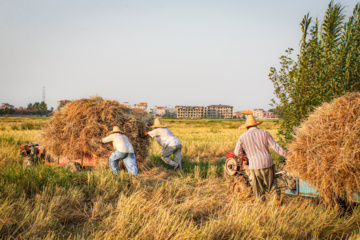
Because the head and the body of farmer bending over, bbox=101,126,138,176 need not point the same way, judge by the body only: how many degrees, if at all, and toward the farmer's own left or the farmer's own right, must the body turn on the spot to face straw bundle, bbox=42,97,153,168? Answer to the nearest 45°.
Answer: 0° — they already face it

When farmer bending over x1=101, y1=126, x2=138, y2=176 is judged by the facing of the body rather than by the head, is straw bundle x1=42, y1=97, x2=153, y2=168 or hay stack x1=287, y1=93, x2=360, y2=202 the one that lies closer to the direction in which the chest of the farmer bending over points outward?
the straw bundle

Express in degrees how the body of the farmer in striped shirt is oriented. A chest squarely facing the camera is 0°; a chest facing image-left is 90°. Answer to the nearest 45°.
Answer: approximately 180°

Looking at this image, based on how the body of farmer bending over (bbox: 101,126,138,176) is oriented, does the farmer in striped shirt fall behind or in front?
behind

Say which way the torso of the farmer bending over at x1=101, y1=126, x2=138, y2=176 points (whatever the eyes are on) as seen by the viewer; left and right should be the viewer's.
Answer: facing away from the viewer and to the left of the viewer

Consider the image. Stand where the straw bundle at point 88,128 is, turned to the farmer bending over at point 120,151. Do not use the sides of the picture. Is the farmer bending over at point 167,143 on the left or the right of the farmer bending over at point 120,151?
left

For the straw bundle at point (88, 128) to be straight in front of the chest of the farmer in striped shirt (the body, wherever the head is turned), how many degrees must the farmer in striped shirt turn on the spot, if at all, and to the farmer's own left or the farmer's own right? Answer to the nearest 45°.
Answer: approximately 90° to the farmer's own left

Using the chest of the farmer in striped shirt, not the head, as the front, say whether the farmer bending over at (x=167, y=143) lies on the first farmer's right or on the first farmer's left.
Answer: on the first farmer's left

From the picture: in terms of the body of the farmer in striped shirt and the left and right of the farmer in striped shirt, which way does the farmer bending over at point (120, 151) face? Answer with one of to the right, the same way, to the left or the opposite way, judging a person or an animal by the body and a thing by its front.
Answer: to the left

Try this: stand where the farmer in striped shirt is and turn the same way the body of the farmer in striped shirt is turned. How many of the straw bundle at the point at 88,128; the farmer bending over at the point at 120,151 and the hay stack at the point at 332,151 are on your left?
2

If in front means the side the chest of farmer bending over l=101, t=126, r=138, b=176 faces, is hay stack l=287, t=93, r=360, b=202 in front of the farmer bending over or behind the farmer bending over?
behind
